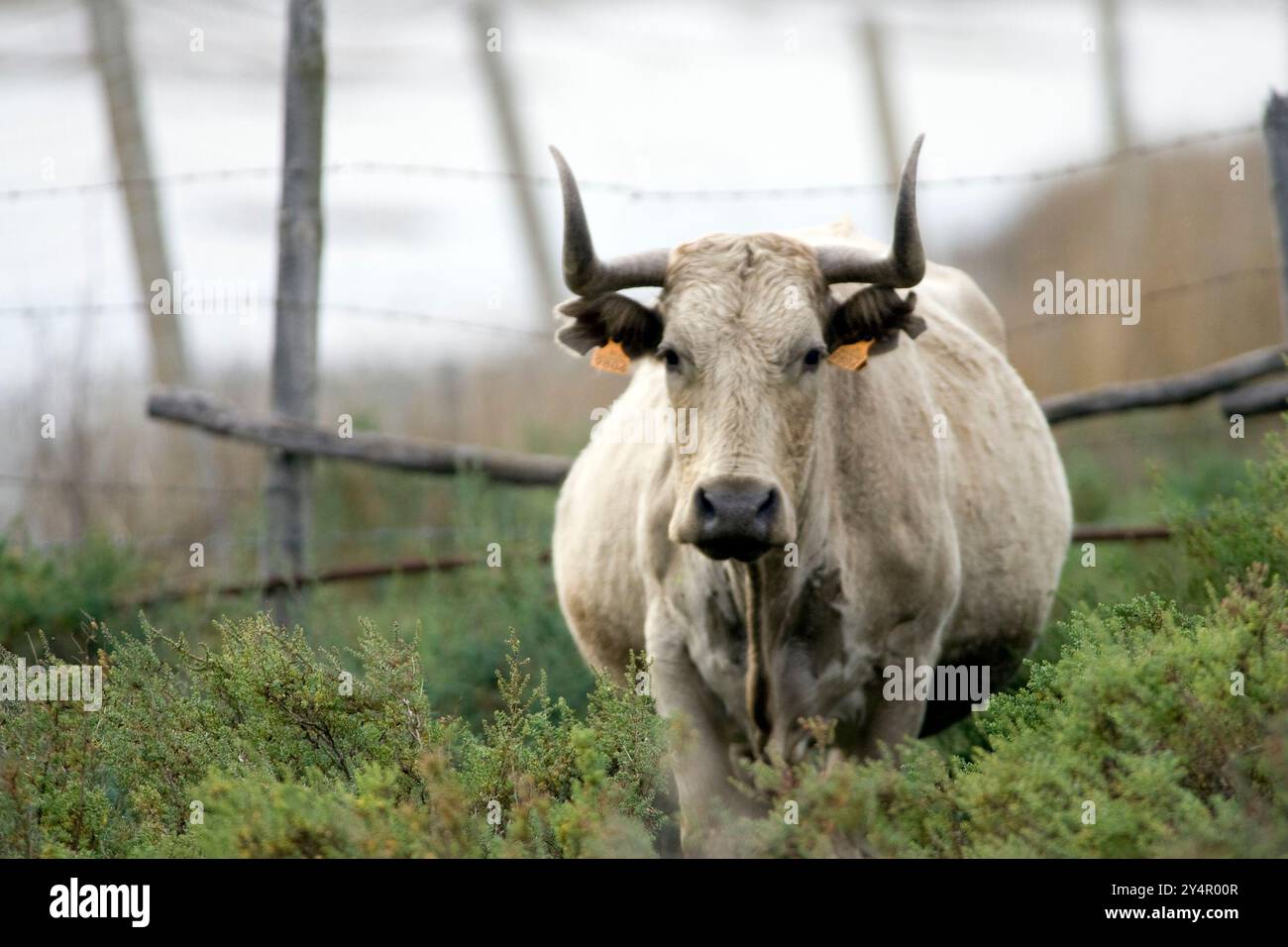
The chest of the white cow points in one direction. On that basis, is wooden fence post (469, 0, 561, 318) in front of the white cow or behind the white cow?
behind

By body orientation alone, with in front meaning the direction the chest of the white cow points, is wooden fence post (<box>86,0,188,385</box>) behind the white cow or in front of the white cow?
behind

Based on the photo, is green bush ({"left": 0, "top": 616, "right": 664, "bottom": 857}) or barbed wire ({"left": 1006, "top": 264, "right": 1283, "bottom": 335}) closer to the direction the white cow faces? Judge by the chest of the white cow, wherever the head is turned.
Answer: the green bush

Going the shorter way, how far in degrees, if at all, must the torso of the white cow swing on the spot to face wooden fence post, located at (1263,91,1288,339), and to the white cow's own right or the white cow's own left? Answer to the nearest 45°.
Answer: approximately 135° to the white cow's own left

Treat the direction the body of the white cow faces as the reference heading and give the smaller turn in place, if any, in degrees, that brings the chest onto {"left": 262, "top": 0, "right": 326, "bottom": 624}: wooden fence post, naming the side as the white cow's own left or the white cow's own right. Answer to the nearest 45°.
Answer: approximately 135° to the white cow's own right

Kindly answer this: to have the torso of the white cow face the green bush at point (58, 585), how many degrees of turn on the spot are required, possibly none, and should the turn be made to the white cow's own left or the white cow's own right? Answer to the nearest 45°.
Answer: approximately 135° to the white cow's own right

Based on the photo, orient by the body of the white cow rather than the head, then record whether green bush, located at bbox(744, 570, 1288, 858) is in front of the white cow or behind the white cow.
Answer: in front

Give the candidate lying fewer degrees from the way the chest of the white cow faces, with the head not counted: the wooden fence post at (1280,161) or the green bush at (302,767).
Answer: the green bush

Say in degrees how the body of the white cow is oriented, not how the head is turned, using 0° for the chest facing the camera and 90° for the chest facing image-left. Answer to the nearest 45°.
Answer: approximately 0°

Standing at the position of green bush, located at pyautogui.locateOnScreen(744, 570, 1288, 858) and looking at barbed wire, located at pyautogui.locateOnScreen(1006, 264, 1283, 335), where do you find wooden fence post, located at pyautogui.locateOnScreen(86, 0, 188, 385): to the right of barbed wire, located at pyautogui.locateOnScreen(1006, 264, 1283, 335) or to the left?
left
